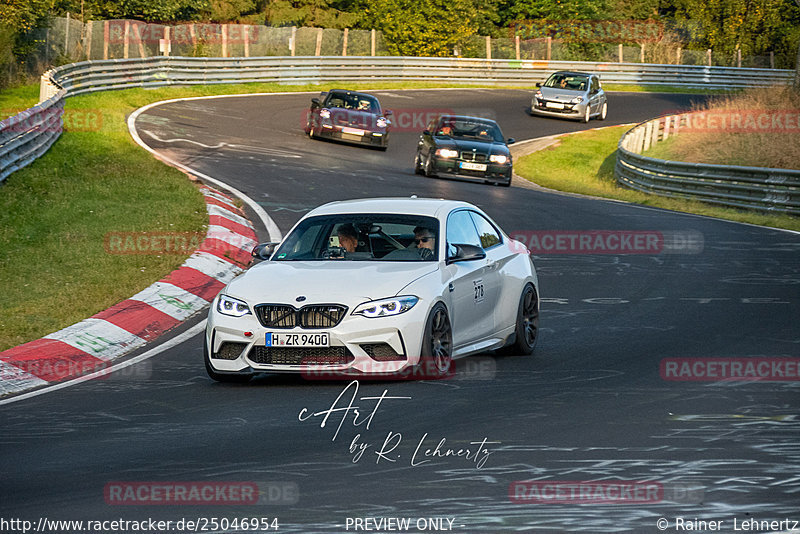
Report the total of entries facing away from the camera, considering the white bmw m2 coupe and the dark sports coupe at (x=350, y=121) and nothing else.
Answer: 0

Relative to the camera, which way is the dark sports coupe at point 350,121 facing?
toward the camera

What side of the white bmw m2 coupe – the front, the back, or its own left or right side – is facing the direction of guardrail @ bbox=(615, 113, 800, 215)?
back

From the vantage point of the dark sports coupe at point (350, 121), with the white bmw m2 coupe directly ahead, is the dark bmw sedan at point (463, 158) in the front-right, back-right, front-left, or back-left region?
front-left

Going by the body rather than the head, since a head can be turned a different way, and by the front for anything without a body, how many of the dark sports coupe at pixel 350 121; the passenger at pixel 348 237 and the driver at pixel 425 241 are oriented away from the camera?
0

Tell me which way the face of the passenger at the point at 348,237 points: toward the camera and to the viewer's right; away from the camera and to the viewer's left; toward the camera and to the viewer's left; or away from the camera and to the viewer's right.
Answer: toward the camera and to the viewer's left

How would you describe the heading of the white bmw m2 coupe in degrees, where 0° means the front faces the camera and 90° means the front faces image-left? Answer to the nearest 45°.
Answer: approximately 45°

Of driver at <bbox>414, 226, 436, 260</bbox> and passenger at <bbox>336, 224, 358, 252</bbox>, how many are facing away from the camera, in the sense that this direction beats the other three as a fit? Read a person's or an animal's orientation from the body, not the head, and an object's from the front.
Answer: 0

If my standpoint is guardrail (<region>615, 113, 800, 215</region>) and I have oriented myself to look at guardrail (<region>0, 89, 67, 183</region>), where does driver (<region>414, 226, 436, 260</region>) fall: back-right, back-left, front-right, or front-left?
front-left

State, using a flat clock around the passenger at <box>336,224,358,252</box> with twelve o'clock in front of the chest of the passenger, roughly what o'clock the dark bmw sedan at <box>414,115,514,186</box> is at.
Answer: The dark bmw sedan is roughly at 5 o'clock from the passenger.

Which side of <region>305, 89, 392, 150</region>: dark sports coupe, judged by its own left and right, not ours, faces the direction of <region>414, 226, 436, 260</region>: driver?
front

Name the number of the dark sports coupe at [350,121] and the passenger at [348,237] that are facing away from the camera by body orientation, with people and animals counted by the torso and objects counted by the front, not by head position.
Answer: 0

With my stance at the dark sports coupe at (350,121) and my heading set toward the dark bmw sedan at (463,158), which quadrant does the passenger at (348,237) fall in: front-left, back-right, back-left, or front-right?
front-right

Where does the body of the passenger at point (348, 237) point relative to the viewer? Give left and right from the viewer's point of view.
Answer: facing the viewer and to the left of the viewer
